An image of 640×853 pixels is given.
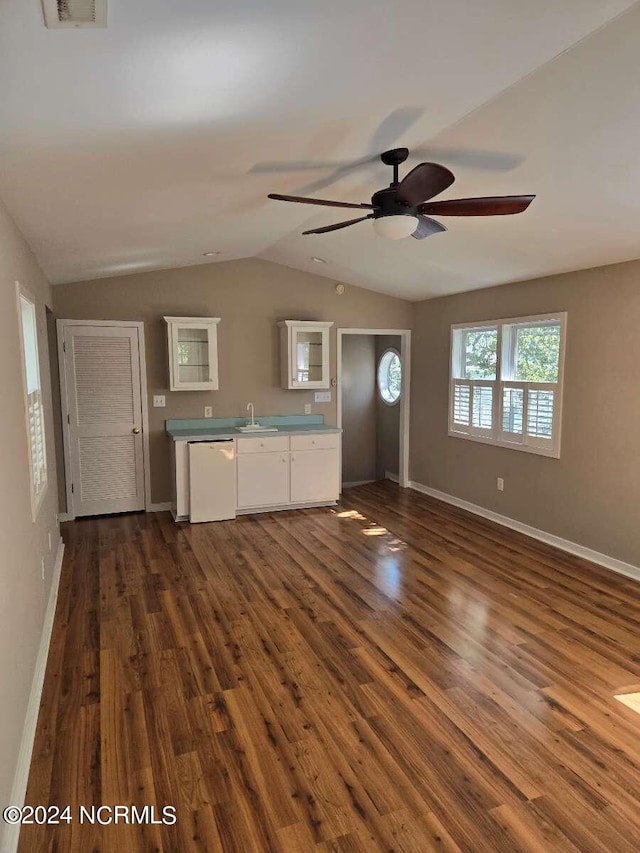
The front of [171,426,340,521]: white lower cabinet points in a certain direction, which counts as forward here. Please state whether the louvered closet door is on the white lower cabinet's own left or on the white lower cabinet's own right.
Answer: on the white lower cabinet's own right

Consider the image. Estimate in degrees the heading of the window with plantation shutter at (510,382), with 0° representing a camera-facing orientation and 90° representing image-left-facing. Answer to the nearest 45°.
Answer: approximately 45°

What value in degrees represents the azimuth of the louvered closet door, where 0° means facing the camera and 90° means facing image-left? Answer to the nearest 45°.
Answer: approximately 0°

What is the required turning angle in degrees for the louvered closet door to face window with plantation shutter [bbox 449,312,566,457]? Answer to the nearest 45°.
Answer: approximately 45° to its left

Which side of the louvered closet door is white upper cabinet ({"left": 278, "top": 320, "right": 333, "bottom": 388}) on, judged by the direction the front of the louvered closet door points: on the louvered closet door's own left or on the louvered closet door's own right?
on the louvered closet door's own left

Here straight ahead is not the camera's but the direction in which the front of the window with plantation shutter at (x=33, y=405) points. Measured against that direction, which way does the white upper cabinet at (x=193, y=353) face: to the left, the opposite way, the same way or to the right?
to the right

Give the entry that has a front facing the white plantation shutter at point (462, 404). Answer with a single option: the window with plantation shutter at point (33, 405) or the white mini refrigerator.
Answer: the window with plantation shutter

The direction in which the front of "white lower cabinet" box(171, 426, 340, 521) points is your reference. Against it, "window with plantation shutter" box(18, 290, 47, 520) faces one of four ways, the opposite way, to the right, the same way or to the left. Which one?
to the left

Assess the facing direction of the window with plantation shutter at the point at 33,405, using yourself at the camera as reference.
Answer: facing to the right of the viewer

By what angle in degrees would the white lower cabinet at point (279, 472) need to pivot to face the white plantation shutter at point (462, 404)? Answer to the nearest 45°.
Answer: approximately 90° to its left

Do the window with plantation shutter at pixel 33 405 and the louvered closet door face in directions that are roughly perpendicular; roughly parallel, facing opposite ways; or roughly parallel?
roughly perpendicular

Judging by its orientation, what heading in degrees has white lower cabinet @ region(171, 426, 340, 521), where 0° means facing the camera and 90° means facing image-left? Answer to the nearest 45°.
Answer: approximately 0°

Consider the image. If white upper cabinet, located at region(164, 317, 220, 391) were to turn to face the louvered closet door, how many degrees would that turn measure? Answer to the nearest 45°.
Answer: approximately 90° to its right
